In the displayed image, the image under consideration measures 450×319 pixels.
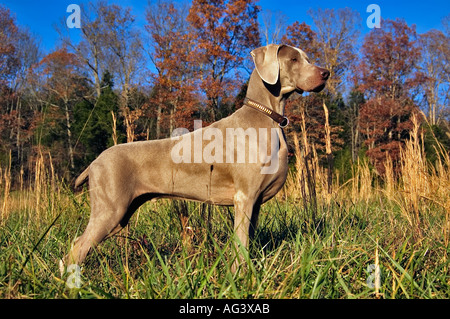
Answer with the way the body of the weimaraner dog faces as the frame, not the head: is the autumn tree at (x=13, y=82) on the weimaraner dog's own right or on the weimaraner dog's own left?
on the weimaraner dog's own left

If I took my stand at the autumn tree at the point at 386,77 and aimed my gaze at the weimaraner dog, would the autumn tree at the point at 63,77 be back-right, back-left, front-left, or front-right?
front-right

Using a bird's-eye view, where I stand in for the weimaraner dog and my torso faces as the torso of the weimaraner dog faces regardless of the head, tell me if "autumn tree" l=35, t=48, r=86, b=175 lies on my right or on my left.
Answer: on my left

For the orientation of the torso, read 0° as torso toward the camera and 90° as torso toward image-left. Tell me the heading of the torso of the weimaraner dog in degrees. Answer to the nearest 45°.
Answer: approximately 270°

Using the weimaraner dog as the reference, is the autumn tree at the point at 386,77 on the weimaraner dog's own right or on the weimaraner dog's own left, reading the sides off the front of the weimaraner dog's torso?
on the weimaraner dog's own left
